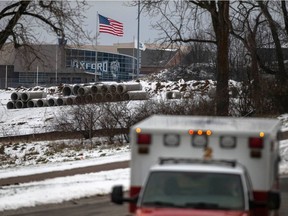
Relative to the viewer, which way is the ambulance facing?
toward the camera

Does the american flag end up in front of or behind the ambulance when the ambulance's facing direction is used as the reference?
behind
